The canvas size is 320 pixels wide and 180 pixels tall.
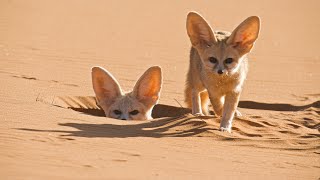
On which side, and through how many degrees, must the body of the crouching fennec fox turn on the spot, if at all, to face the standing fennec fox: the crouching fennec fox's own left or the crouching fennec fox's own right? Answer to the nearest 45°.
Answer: approximately 45° to the crouching fennec fox's own left

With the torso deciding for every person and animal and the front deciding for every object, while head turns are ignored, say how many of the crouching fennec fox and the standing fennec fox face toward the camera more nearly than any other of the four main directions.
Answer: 2

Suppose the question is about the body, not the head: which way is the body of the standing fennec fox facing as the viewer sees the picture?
toward the camera
